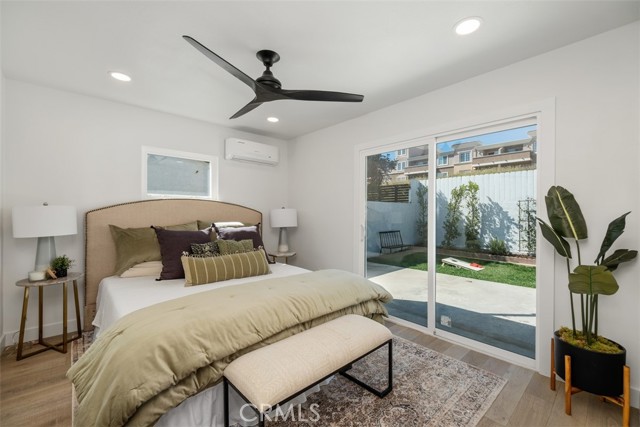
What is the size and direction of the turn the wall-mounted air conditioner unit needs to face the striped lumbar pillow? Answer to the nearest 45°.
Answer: approximately 45° to its right

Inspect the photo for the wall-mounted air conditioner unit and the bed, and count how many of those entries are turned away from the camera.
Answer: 0

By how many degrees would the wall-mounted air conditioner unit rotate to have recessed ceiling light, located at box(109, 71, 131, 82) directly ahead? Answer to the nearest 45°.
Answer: approximately 90° to its right

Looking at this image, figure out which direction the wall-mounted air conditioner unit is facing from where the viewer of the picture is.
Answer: facing the viewer and to the right of the viewer

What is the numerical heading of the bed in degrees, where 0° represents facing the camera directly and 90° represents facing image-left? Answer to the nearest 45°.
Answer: approximately 315°

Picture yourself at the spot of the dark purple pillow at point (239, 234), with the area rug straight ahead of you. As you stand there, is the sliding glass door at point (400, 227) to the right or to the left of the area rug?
left

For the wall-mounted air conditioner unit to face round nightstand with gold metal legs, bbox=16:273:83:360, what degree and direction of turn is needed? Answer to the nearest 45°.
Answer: approximately 90° to its right

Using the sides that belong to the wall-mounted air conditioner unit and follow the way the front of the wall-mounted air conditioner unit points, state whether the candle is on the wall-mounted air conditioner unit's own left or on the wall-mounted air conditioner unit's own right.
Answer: on the wall-mounted air conditioner unit's own right

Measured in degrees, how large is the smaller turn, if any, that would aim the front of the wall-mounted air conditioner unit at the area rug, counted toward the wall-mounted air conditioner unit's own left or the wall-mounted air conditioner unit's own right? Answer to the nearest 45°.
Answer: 0° — it already faces it

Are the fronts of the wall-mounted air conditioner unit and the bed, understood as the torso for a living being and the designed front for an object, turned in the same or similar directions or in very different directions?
same or similar directions

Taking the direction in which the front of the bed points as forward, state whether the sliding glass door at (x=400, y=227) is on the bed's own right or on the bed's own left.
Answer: on the bed's own left
